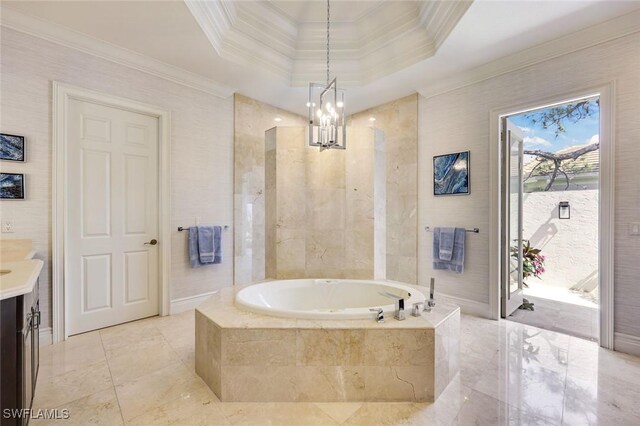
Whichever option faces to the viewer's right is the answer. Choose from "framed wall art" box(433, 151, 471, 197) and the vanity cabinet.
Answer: the vanity cabinet

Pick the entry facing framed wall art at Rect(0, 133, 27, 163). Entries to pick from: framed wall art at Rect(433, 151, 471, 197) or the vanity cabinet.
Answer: framed wall art at Rect(433, 151, 471, 197)

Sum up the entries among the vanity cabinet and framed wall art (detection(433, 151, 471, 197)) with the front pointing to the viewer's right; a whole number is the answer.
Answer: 1

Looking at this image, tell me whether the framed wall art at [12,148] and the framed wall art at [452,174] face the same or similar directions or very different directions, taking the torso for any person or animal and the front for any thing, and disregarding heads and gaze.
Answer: very different directions

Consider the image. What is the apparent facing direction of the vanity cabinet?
to the viewer's right

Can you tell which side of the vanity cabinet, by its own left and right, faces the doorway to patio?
front

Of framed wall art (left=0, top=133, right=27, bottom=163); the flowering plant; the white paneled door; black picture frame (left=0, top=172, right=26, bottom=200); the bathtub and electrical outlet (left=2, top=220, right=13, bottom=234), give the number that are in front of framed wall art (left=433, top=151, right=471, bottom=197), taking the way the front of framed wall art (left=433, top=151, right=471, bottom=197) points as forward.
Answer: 5

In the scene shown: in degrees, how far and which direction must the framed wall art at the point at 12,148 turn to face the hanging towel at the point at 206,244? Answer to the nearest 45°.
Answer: approximately 45° to its left

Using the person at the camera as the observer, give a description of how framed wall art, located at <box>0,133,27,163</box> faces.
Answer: facing the viewer and to the right of the viewer

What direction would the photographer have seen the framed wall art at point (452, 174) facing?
facing the viewer and to the left of the viewer

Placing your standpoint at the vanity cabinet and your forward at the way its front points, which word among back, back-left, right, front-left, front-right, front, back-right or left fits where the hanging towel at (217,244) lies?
front-left

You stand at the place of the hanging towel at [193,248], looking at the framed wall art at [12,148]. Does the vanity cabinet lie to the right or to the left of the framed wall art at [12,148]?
left
